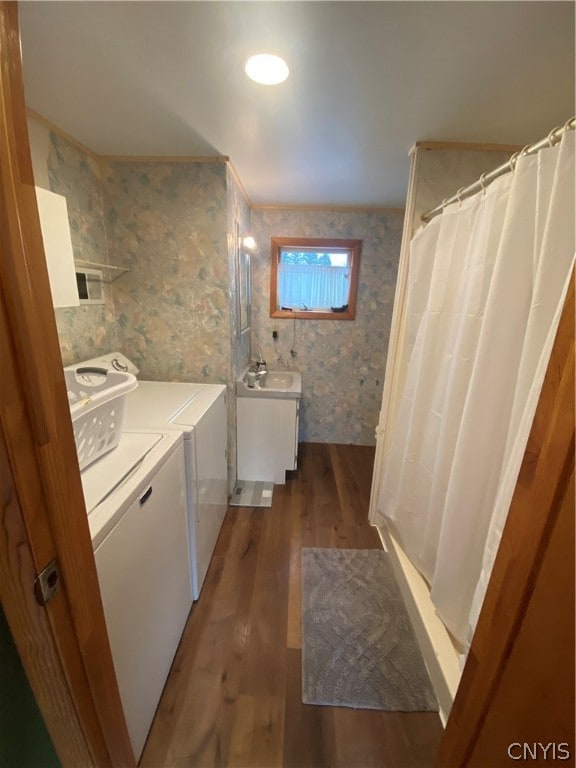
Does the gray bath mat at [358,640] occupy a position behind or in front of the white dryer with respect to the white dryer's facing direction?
in front

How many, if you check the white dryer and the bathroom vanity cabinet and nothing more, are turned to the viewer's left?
0

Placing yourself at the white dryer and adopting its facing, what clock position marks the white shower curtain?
The white shower curtain is roughly at 11 o'clock from the white dryer.

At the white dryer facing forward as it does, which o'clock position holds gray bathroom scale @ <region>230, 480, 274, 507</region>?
The gray bathroom scale is roughly at 9 o'clock from the white dryer.

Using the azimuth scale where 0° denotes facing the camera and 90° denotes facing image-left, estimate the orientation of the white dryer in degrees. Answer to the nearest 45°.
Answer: approximately 315°

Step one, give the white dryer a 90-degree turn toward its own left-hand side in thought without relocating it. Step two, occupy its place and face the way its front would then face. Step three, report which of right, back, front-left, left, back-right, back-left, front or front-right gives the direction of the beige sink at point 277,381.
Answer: front

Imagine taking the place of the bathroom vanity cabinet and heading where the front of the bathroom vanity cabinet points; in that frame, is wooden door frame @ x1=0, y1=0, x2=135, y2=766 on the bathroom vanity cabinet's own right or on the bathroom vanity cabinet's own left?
on the bathroom vanity cabinet's own right

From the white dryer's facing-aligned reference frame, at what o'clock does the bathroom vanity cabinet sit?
The bathroom vanity cabinet is roughly at 9 o'clock from the white dryer.
